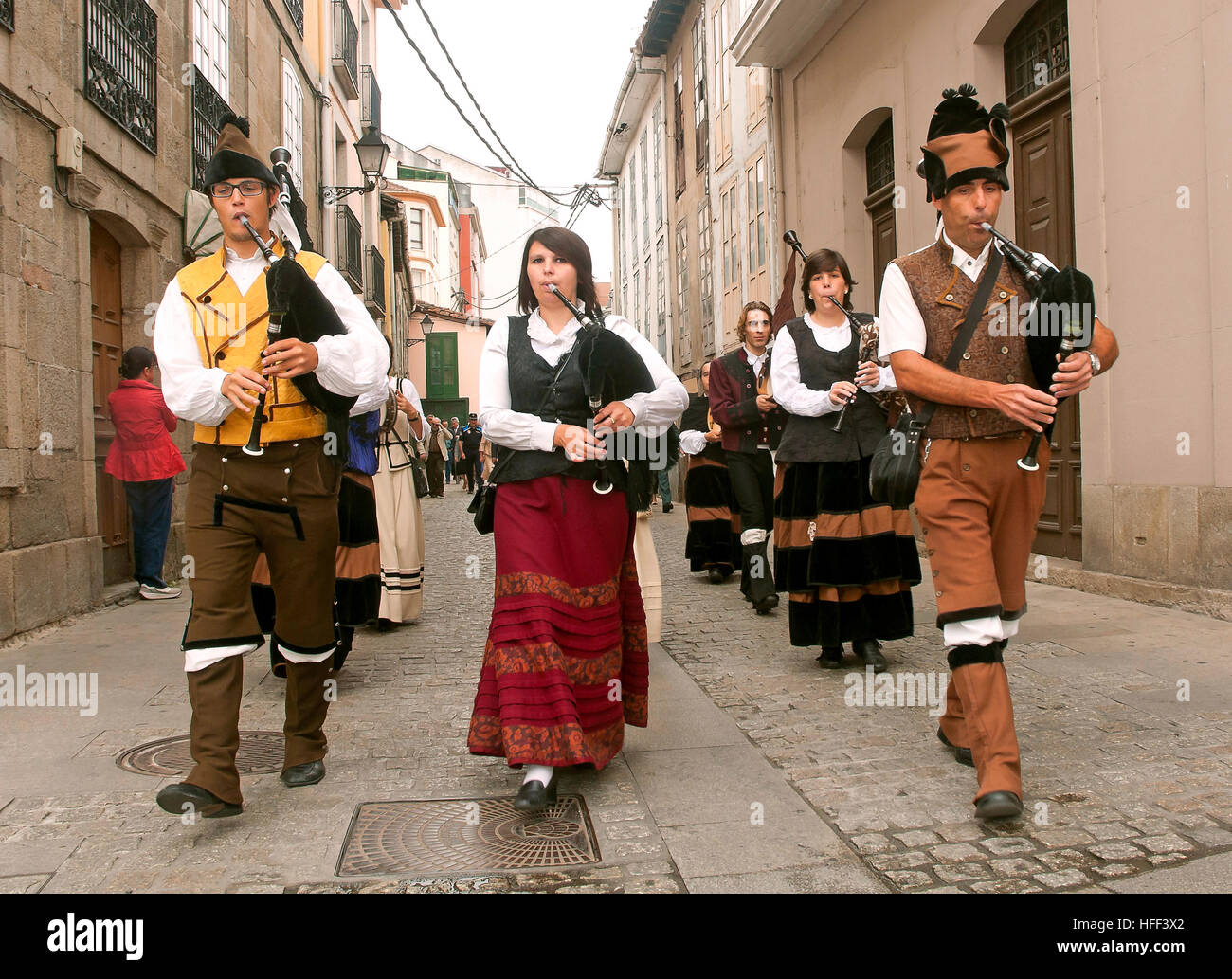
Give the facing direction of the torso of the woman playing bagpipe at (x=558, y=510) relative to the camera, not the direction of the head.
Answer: toward the camera

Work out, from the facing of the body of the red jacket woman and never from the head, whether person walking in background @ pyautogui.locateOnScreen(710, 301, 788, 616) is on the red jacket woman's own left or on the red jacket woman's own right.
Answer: on the red jacket woman's own right

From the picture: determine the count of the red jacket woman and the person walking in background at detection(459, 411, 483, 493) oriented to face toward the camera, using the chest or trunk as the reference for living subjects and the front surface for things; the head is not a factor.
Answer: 1

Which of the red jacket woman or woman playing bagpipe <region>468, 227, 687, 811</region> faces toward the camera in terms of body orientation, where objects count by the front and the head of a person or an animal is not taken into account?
the woman playing bagpipe

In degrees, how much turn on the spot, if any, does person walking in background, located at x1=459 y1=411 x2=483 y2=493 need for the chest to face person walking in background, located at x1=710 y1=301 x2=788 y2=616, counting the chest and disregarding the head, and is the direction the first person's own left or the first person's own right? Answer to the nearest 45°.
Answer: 0° — they already face them

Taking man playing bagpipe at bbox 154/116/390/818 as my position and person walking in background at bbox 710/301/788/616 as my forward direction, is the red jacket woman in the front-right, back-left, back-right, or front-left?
front-left

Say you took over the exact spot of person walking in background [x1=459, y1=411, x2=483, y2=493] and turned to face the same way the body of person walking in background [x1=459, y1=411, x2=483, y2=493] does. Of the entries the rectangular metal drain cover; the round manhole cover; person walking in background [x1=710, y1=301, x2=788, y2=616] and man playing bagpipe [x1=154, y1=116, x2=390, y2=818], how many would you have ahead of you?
4

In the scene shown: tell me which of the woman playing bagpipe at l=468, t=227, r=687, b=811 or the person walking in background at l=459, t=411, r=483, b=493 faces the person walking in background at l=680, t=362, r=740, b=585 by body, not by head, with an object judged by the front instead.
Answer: the person walking in background at l=459, t=411, r=483, b=493

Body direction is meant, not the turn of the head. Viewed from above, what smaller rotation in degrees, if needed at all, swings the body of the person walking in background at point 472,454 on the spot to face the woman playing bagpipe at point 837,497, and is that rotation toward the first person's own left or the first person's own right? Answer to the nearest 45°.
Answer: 0° — they already face them

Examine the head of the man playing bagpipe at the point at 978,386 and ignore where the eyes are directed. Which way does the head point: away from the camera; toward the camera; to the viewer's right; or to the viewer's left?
toward the camera

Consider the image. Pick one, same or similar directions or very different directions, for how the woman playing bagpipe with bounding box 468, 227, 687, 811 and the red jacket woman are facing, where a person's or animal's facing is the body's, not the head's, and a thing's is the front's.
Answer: very different directions

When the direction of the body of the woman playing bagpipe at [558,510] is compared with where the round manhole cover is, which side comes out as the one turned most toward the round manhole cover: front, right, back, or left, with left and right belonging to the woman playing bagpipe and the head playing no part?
right

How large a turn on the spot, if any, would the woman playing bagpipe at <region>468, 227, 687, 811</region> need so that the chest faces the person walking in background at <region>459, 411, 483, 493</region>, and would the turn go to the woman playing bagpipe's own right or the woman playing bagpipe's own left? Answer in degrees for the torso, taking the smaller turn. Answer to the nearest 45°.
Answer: approximately 180°

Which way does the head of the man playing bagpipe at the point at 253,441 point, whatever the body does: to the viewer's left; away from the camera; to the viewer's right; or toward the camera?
toward the camera

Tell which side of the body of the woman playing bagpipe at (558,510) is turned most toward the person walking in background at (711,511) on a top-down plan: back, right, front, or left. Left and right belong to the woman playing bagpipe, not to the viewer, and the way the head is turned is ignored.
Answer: back

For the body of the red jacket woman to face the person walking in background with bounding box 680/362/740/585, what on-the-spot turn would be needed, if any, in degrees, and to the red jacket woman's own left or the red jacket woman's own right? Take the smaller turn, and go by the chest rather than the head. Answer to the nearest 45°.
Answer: approximately 45° to the red jacket woman's own right
